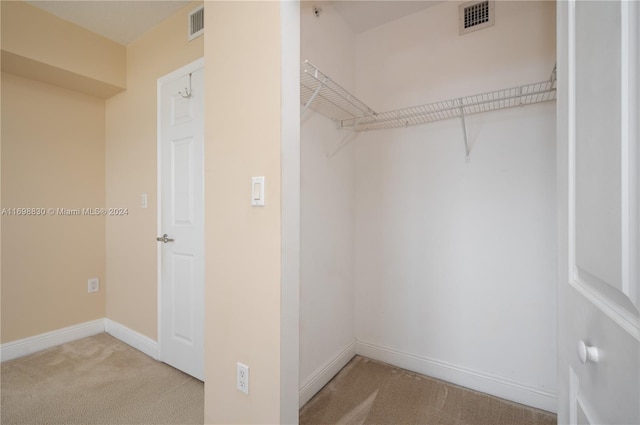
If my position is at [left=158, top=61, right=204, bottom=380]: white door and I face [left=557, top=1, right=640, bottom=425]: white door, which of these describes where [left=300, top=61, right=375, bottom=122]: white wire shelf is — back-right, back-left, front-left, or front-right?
front-left

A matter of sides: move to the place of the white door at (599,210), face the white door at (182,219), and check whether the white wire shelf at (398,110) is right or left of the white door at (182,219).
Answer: right

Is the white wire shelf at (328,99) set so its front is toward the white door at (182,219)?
no

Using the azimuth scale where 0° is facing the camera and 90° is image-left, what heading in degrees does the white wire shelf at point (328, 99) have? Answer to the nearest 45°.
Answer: approximately 315°

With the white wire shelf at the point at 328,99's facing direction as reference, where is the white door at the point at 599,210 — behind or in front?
in front

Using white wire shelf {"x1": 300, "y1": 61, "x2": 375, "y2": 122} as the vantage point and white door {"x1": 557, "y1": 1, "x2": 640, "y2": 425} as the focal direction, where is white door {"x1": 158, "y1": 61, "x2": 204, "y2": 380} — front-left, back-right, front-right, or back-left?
back-right
